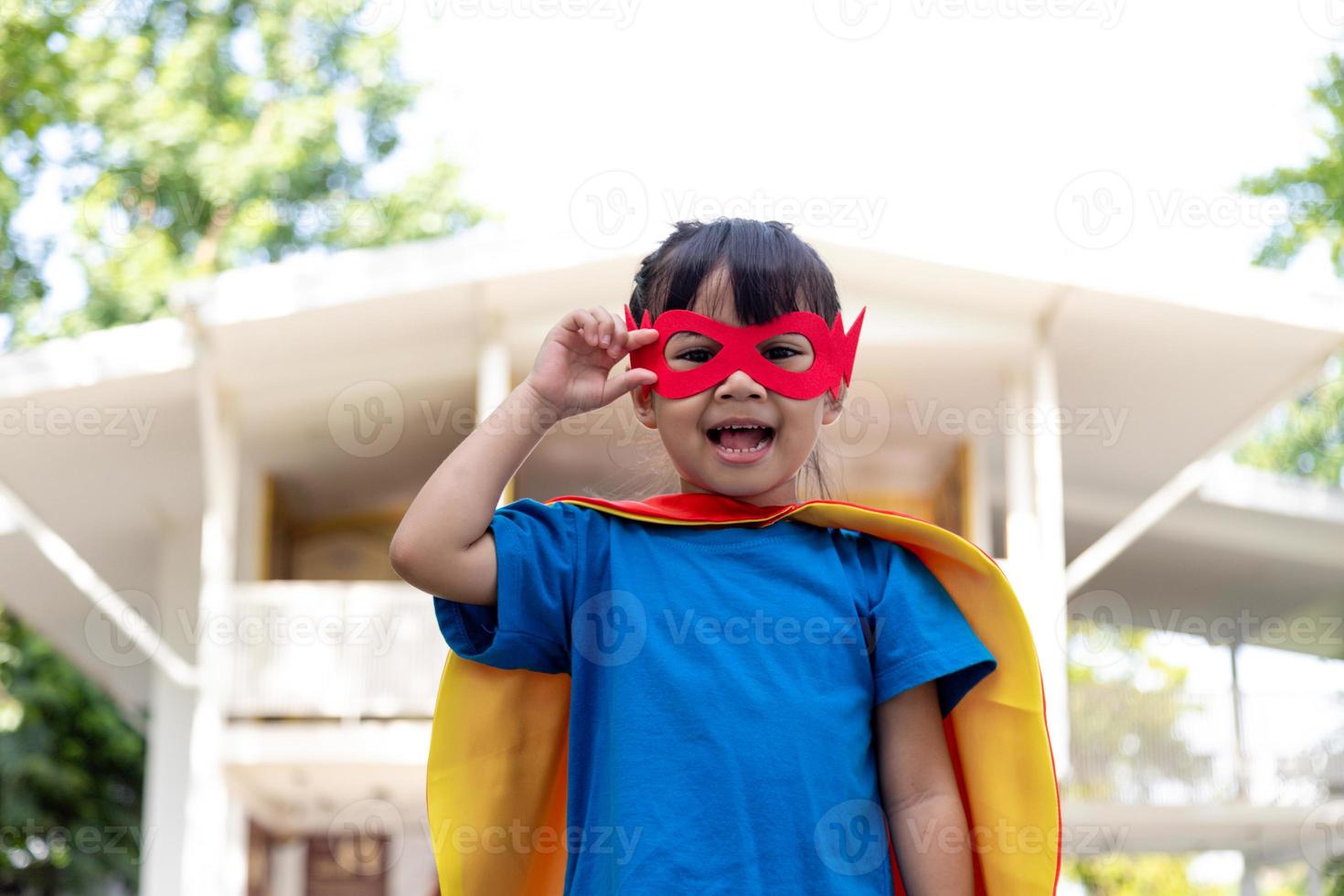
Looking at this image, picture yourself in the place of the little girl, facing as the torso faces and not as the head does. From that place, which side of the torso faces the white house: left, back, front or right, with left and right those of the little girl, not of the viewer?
back

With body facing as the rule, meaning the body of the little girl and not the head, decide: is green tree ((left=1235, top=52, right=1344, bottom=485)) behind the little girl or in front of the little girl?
behind

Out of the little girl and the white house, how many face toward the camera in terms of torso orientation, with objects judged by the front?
2

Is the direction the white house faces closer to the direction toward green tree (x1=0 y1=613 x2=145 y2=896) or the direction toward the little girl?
the little girl

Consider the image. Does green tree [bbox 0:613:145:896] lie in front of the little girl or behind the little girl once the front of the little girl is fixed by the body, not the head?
behind

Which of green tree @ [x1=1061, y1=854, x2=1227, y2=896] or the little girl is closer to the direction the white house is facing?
the little girl

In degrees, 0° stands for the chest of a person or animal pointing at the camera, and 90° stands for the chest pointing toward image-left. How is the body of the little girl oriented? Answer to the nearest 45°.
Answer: approximately 0°

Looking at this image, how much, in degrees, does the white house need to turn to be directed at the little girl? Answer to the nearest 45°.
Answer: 0° — it already faces them

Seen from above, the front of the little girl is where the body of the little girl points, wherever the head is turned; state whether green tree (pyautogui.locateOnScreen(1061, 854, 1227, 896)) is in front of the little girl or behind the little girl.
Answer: behind
